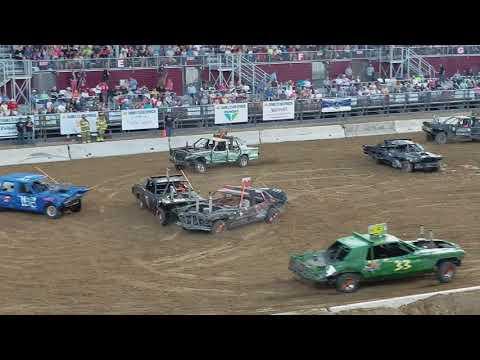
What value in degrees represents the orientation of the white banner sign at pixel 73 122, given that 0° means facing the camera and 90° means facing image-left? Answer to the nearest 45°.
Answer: approximately 0°

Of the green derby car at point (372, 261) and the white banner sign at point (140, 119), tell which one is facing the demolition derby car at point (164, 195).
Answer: the white banner sign

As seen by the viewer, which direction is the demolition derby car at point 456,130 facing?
to the viewer's left

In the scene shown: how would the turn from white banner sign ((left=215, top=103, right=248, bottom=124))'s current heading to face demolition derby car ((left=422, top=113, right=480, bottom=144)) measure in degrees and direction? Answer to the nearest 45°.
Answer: approximately 90° to its left

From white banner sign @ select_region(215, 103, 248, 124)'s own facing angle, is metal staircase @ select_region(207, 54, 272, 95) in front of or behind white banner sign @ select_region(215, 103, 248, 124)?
behind

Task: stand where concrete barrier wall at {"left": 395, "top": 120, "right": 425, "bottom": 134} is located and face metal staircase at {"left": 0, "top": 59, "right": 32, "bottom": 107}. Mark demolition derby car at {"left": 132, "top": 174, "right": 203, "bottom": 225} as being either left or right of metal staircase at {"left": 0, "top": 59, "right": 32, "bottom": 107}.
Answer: left

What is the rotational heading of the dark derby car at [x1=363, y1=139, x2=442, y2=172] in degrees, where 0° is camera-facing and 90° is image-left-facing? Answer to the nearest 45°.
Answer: approximately 315°

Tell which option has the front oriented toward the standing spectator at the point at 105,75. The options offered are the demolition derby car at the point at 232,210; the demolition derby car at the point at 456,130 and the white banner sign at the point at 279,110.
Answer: the demolition derby car at the point at 456,130

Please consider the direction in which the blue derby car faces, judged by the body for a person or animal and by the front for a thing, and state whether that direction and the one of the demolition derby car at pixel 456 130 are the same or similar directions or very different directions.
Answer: very different directions

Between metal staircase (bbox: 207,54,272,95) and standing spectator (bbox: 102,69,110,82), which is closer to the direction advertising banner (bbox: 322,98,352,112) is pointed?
the standing spectator

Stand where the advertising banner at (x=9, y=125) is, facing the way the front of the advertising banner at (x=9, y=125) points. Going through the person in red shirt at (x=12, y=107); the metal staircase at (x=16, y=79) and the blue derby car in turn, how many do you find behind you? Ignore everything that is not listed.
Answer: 2

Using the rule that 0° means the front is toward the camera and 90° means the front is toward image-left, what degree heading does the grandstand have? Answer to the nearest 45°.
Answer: approximately 0°

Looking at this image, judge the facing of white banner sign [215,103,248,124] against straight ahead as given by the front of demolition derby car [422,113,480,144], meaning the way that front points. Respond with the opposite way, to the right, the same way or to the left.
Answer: to the left

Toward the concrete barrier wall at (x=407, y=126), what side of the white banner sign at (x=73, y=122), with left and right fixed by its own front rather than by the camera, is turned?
left
